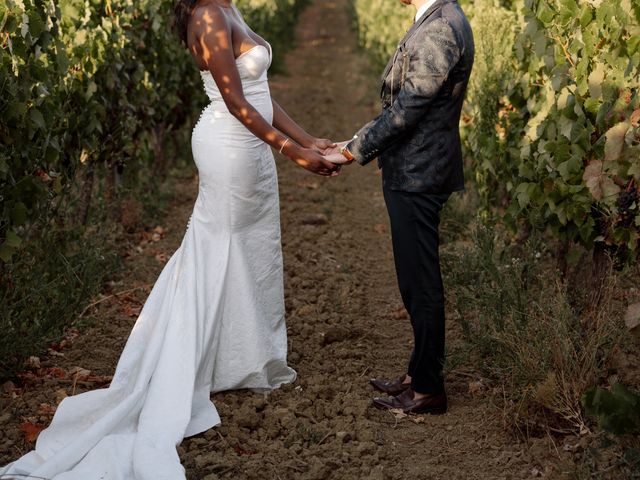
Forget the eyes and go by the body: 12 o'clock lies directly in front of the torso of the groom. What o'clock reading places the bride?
The bride is roughly at 12 o'clock from the groom.

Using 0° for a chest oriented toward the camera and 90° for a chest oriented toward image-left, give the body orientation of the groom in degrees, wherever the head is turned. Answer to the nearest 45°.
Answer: approximately 90°

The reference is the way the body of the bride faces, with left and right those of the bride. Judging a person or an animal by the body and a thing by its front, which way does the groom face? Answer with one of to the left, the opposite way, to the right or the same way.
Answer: the opposite way

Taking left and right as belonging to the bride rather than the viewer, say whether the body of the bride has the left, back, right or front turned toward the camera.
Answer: right

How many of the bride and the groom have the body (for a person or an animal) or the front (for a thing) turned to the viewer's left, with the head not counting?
1

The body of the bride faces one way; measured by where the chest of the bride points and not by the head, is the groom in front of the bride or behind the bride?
in front
